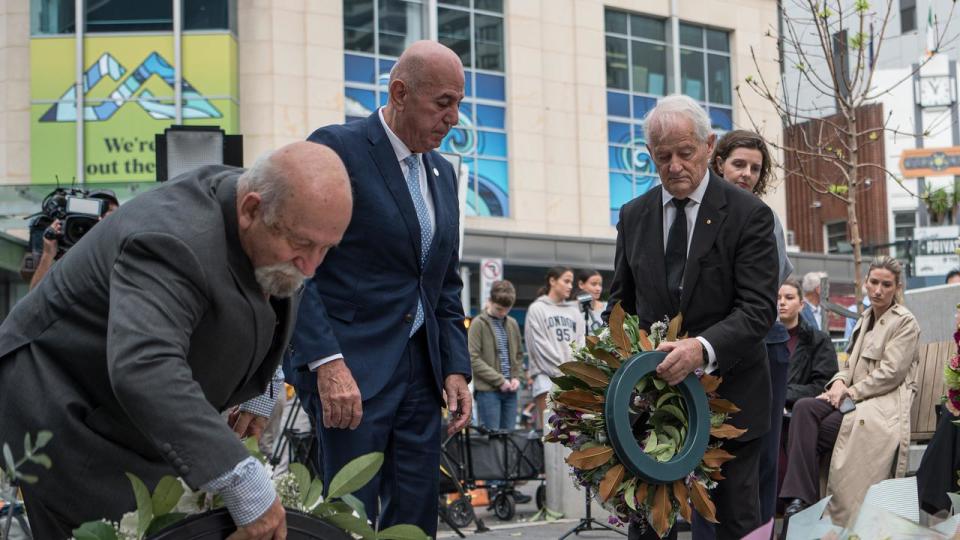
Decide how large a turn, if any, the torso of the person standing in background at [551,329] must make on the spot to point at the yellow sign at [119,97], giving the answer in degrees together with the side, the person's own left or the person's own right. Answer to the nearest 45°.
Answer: approximately 180°

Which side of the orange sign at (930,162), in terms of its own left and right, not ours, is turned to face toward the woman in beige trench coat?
front

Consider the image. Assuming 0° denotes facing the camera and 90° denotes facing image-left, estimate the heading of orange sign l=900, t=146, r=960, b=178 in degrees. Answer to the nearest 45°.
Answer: approximately 0°

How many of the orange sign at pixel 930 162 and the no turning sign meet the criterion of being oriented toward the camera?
2

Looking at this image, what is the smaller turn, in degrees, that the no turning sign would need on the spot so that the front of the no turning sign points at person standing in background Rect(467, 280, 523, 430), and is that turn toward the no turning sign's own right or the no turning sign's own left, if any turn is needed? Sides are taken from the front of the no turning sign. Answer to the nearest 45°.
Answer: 0° — it already faces them

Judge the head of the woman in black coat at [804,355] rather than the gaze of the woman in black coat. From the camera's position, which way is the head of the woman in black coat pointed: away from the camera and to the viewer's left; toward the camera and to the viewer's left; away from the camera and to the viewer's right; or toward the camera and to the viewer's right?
toward the camera and to the viewer's left

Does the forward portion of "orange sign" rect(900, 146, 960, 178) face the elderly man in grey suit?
yes

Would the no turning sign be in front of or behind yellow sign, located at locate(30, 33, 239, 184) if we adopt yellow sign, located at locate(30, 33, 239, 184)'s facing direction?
in front

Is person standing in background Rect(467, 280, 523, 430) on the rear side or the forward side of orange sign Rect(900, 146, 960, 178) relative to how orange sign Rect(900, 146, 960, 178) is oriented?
on the forward side

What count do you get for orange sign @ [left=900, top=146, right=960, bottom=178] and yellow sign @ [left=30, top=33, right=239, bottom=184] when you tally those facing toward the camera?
2

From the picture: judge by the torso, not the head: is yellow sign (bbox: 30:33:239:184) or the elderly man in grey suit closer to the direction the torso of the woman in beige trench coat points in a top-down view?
the elderly man in grey suit

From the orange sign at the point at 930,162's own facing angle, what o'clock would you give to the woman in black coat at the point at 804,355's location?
The woman in black coat is roughly at 12 o'clock from the orange sign.
